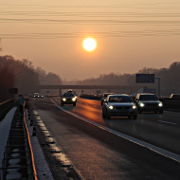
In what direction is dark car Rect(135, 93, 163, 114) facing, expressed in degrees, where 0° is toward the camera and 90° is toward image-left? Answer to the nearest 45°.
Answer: approximately 0°

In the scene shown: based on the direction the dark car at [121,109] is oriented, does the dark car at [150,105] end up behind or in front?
behind

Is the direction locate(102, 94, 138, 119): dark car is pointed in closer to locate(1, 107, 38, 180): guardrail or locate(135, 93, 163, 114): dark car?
the guardrail

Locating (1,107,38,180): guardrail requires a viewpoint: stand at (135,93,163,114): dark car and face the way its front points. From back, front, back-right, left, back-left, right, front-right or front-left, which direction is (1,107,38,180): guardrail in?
front

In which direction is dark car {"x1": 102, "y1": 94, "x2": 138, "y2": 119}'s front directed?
toward the camera

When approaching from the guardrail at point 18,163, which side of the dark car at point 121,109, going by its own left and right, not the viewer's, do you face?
front

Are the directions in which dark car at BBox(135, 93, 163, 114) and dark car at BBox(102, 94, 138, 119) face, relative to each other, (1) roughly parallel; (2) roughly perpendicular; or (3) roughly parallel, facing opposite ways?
roughly parallel

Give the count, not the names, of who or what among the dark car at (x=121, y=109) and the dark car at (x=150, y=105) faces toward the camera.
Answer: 2

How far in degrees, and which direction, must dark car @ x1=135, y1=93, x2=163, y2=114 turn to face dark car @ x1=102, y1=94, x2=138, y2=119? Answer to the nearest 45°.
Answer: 0° — it already faces it
